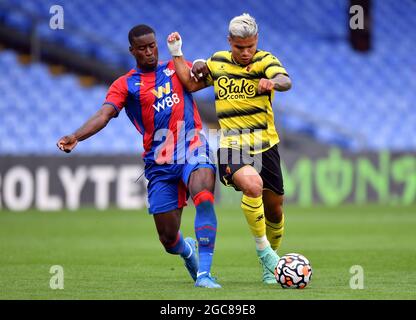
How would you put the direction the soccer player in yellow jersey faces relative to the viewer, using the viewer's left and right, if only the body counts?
facing the viewer

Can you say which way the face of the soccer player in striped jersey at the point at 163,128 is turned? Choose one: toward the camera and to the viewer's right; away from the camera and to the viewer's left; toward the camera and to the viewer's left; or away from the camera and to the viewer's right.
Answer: toward the camera and to the viewer's right

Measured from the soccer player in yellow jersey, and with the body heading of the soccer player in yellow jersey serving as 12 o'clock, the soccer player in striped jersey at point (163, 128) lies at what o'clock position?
The soccer player in striped jersey is roughly at 3 o'clock from the soccer player in yellow jersey.
